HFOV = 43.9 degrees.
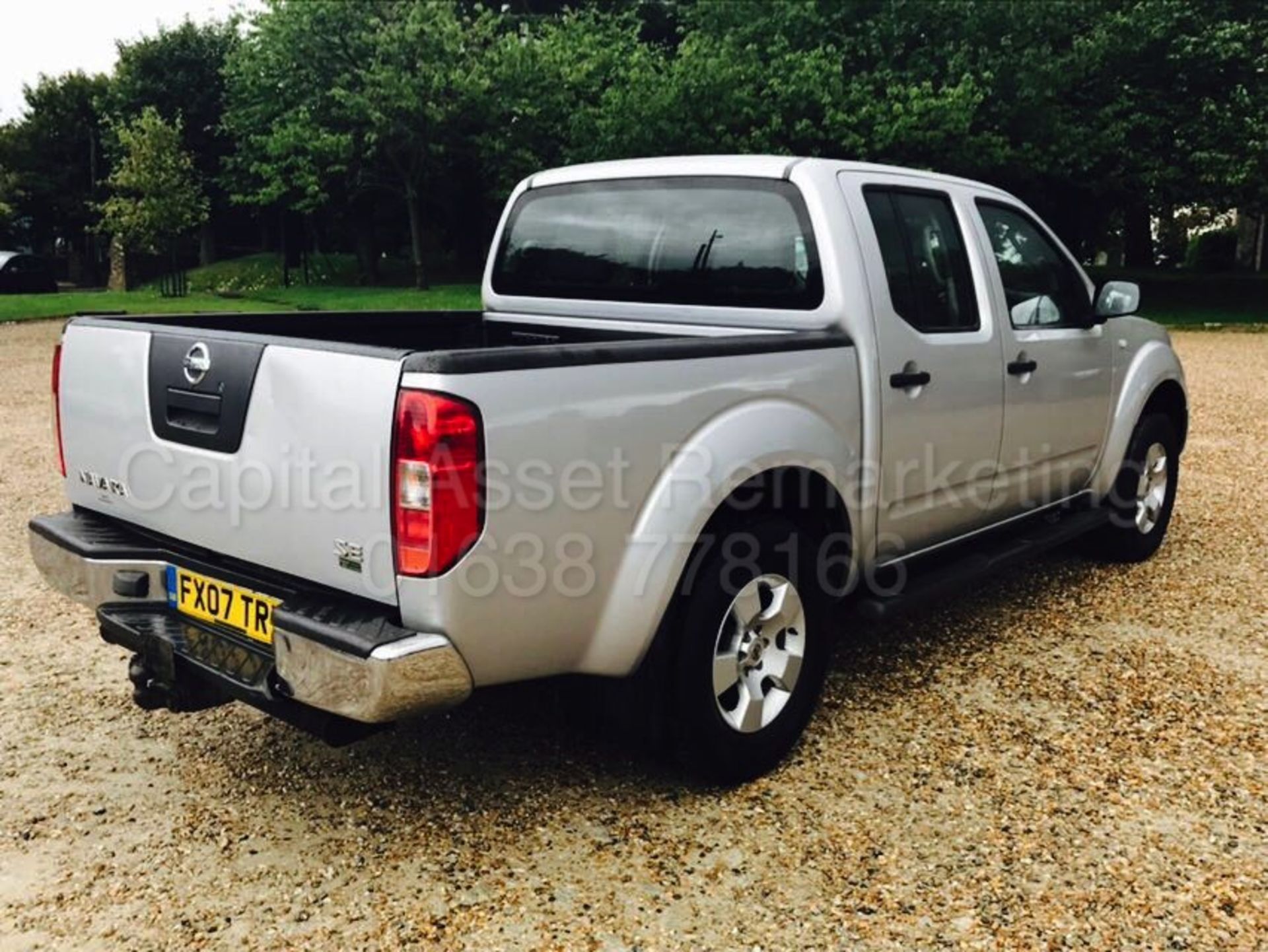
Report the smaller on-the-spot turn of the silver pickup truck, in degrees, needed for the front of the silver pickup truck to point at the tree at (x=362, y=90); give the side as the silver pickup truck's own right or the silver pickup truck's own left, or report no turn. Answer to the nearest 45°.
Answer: approximately 45° to the silver pickup truck's own left

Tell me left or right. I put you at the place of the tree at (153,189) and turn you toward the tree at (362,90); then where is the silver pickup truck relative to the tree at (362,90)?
right

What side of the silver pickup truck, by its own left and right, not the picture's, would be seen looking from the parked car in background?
left

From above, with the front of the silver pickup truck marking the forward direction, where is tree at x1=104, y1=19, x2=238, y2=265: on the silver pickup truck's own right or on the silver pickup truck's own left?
on the silver pickup truck's own left

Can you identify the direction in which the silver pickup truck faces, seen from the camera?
facing away from the viewer and to the right of the viewer
